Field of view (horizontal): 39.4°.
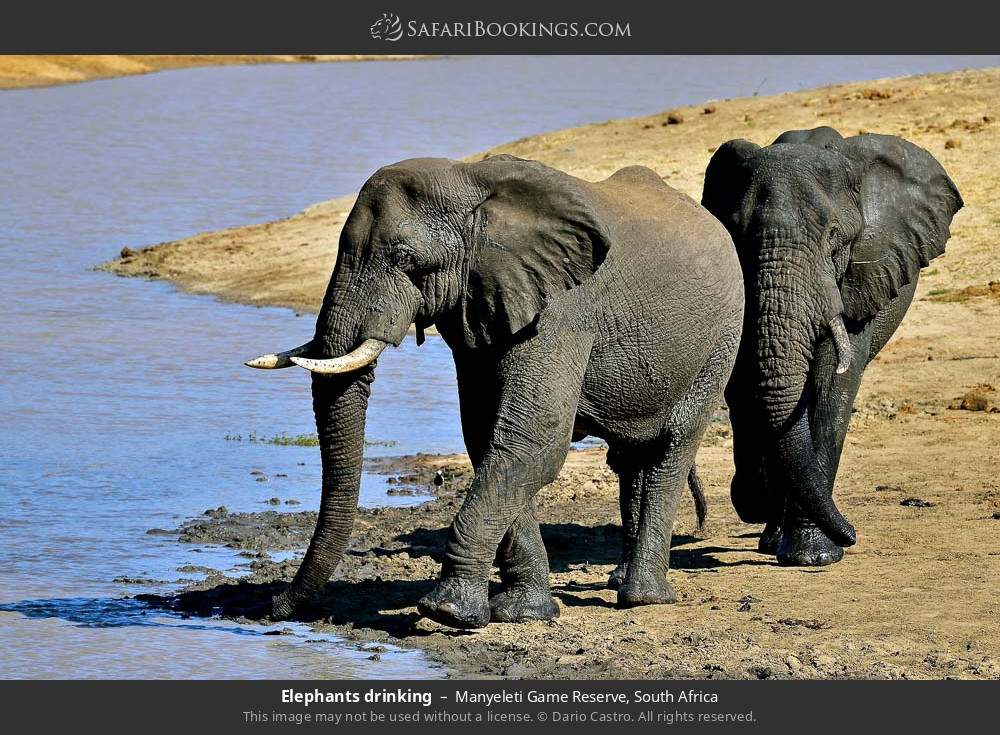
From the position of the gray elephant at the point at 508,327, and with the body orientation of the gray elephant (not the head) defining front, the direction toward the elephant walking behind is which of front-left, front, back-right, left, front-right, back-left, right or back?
back

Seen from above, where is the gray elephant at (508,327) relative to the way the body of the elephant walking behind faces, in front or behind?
in front

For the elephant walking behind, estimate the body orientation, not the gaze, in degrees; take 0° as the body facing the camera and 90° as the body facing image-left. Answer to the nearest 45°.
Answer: approximately 0°
